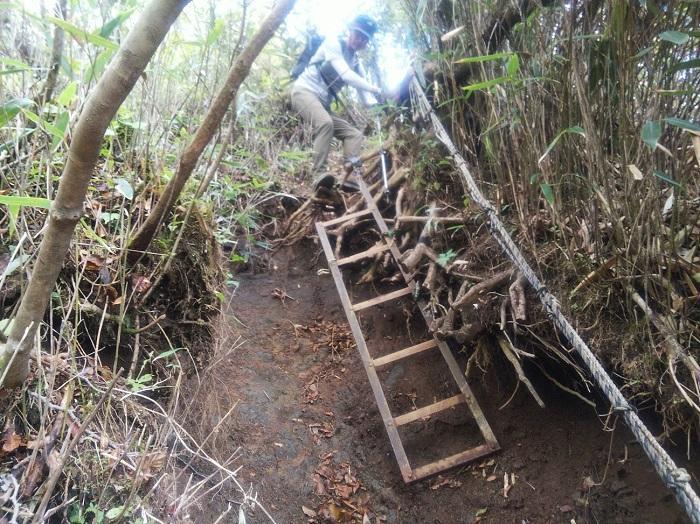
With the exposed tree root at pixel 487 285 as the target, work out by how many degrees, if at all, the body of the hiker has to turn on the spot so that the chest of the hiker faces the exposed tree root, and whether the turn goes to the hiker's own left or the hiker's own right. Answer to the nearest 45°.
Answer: approximately 45° to the hiker's own right

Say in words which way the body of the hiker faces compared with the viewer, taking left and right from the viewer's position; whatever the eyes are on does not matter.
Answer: facing the viewer and to the right of the viewer

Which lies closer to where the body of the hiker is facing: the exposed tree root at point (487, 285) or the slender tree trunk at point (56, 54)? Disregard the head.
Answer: the exposed tree root

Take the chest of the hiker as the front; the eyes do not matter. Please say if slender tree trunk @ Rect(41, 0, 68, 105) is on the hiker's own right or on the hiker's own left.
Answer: on the hiker's own right

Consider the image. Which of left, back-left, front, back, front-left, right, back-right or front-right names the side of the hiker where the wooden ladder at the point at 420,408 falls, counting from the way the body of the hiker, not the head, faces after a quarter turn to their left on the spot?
back-right

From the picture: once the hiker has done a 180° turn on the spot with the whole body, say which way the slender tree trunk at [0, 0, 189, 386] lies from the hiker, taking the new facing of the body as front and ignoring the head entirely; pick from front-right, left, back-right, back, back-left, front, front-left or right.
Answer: back-left
